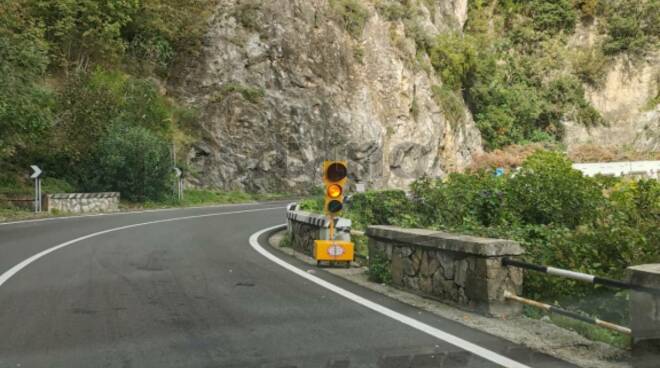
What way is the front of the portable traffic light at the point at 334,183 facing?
toward the camera

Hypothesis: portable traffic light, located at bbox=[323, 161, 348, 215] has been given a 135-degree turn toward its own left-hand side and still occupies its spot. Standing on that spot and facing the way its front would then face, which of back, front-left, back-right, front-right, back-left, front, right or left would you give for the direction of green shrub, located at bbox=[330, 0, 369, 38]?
front-left

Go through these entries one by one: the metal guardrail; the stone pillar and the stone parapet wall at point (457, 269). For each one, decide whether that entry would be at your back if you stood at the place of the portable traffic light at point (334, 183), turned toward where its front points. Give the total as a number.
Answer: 0

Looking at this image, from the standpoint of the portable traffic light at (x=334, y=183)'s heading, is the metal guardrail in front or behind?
in front

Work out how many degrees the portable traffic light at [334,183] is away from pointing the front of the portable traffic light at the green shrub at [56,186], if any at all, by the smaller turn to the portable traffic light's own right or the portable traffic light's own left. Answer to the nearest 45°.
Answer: approximately 135° to the portable traffic light's own right

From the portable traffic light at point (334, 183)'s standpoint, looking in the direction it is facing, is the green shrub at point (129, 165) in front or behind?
behind

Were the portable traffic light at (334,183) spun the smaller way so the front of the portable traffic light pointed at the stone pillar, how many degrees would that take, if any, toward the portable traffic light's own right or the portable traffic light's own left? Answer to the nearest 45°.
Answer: approximately 45° to the portable traffic light's own left

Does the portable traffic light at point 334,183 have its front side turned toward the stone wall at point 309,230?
no

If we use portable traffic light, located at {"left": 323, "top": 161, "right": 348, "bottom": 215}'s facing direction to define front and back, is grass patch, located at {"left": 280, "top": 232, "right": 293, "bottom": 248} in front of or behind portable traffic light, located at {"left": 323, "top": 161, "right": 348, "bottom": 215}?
behind

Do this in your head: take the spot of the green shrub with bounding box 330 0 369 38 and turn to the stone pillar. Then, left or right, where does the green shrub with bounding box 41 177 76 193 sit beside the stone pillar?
right
